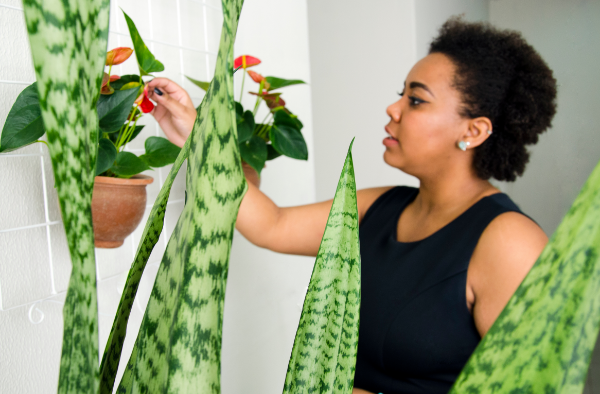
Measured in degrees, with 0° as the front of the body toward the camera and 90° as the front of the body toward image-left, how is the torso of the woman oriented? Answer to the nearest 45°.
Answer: approximately 45°

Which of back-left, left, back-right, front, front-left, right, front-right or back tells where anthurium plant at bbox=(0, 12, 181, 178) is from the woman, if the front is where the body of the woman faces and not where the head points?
front

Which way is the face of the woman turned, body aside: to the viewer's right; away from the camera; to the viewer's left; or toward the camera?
to the viewer's left

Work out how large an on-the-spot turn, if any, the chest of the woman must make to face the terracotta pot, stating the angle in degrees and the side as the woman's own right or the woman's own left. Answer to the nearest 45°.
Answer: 0° — they already face it
